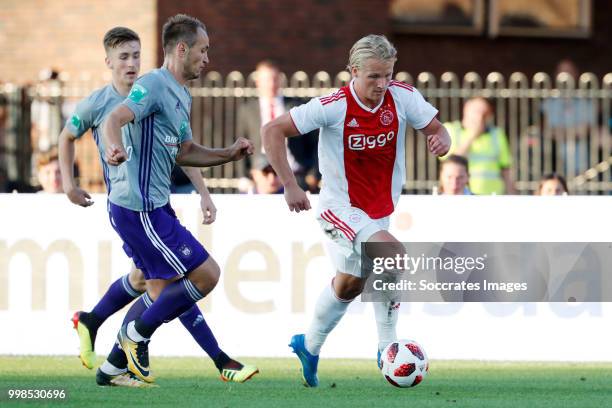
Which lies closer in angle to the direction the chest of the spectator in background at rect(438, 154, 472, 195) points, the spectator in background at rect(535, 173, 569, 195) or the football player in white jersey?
the football player in white jersey

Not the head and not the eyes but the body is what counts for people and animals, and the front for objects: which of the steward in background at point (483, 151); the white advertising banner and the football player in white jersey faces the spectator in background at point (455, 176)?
the steward in background at point (483, 151)

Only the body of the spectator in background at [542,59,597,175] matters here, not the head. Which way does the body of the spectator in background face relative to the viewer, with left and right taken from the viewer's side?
facing the viewer

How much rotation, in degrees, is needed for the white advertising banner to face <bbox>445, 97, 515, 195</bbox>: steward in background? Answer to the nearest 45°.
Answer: approximately 135° to its left

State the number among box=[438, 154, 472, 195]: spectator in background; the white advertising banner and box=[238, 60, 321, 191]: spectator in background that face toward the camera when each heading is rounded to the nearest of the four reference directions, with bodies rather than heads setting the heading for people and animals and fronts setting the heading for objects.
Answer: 3

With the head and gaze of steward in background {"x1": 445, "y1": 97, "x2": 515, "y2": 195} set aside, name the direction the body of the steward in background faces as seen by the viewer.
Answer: toward the camera

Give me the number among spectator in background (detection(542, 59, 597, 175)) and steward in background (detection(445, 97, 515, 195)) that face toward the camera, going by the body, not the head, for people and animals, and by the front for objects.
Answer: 2

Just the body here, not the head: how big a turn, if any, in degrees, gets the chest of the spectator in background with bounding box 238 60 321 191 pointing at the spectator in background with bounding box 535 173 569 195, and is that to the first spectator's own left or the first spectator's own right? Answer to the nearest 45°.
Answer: approximately 45° to the first spectator's own left

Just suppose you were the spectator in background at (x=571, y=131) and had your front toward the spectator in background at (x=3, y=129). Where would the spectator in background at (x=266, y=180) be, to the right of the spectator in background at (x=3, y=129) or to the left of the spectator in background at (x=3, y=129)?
left

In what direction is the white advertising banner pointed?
toward the camera

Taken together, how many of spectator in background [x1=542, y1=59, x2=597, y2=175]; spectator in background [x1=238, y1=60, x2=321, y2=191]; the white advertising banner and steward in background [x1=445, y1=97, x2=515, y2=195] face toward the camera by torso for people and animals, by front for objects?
4

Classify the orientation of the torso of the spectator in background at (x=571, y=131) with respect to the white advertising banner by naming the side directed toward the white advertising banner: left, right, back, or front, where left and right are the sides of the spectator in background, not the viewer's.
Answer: front

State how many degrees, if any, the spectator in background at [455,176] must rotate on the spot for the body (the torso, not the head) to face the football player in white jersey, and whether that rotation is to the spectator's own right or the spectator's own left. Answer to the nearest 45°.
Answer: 0° — they already face them

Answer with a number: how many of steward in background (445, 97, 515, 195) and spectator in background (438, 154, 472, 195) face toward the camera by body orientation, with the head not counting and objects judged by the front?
2
